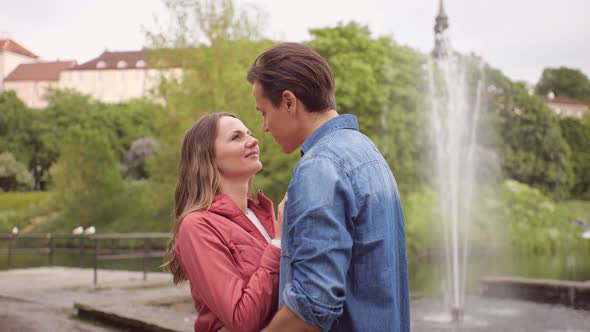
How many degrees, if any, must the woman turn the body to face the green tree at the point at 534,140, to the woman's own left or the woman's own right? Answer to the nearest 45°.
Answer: approximately 45° to the woman's own left

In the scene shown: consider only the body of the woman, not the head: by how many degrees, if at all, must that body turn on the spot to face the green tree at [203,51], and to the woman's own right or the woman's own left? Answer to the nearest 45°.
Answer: approximately 90° to the woman's own left

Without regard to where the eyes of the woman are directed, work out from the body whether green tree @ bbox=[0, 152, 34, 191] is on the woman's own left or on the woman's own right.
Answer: on the woman's own left

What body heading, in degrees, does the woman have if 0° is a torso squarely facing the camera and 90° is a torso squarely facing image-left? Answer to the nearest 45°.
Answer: approximately 270°

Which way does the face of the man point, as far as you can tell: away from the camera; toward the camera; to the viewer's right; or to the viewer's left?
to the viewer's left

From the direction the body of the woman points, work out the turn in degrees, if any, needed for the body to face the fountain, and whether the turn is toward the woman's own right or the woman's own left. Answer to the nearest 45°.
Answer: approximately 90° to the woman's own left

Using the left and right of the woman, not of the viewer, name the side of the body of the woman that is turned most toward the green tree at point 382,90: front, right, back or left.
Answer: left

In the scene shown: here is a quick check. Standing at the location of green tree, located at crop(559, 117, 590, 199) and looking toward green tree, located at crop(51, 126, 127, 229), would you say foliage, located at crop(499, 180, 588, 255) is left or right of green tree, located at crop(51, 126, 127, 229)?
left

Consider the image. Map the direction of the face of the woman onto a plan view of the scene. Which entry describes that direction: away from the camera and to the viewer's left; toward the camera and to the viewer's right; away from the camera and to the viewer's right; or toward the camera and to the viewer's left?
toward the camera and to the viewer's right

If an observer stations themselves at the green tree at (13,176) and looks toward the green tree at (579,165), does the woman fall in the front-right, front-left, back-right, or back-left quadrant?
front-right
